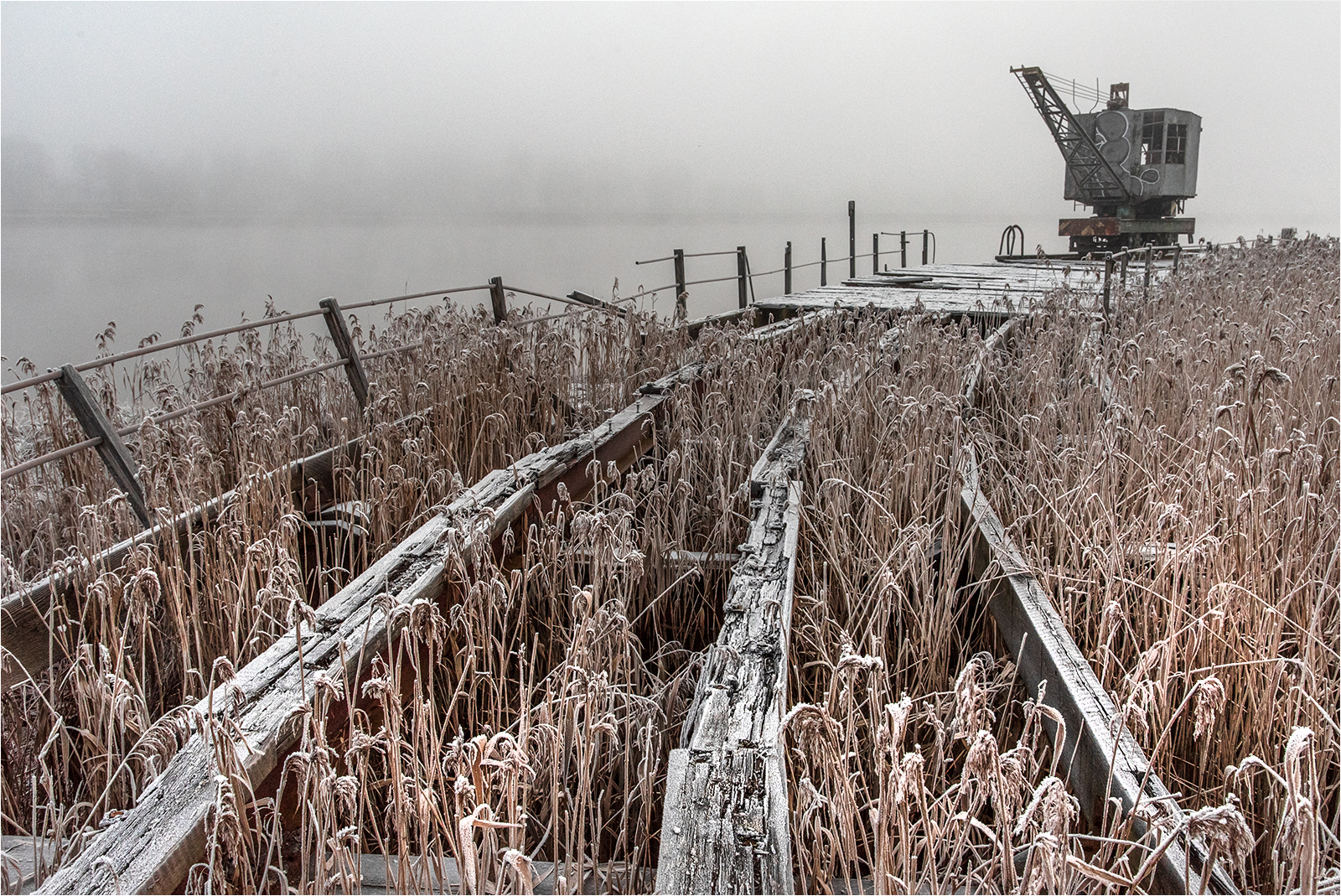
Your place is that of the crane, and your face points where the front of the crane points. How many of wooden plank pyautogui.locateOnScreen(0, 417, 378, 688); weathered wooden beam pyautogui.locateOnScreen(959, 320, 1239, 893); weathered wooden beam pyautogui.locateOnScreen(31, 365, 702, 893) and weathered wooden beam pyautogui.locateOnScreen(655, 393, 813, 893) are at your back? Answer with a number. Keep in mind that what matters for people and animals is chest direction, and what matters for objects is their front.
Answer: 0

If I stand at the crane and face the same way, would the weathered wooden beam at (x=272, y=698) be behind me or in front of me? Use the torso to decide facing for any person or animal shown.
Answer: in front

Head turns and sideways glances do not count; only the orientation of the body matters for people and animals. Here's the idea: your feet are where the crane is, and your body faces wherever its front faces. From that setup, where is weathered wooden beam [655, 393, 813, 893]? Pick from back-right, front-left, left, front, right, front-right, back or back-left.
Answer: front-left

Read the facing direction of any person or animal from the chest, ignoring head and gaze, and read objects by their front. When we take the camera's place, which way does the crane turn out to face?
facing the viewer and to the left of the viewer

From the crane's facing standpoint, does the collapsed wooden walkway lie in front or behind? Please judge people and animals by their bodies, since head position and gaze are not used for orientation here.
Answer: in front

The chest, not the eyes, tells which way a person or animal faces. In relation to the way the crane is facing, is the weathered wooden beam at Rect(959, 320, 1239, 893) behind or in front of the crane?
in front

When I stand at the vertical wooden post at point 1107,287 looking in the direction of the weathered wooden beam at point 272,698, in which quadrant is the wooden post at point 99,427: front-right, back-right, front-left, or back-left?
front-right

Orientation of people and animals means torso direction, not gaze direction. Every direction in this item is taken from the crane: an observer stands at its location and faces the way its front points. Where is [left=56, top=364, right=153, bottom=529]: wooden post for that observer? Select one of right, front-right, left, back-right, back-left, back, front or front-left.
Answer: front-left

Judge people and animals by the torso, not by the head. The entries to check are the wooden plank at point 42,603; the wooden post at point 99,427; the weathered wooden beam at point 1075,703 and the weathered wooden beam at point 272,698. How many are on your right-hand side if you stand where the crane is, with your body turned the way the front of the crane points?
0

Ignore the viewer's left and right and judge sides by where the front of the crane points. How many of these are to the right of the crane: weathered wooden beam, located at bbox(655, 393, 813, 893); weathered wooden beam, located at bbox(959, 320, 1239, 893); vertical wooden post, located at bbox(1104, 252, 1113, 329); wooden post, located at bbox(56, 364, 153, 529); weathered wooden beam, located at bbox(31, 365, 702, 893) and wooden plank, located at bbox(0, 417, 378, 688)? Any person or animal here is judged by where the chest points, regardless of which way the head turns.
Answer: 0

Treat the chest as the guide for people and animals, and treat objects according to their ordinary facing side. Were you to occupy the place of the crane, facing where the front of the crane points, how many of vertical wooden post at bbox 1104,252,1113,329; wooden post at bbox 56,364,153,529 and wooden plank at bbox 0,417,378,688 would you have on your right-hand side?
0

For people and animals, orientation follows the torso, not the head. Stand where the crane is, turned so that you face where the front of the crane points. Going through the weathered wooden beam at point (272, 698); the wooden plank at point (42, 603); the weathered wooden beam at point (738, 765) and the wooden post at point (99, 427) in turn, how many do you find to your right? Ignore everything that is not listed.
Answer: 0
